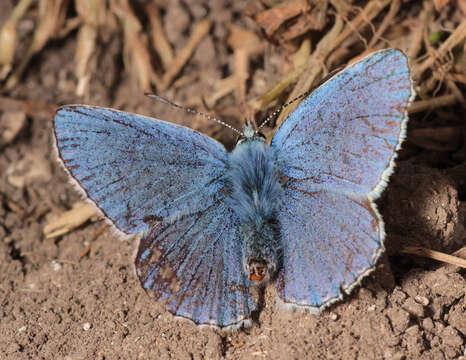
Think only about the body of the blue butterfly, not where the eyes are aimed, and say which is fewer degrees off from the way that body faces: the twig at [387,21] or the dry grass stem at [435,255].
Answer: the twig

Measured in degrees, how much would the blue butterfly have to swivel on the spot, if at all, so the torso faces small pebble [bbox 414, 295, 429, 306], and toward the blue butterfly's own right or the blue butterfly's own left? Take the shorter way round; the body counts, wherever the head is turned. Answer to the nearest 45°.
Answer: approximately 90° to the blue butterfly's own right

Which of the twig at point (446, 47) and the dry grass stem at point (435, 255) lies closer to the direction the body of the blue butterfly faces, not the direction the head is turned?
the twig

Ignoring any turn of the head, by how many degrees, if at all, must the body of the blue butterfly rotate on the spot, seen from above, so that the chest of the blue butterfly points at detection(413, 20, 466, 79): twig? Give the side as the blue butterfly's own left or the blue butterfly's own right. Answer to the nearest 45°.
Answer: approximately 45° to the blue butterfly's own right

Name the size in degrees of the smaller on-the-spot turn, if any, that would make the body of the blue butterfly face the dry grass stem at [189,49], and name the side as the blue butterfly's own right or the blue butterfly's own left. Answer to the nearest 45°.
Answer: approximately 45° to the blue butterfly's own left

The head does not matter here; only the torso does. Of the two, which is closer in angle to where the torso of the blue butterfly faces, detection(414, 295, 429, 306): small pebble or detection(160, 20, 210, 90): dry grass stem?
the dry grass stem

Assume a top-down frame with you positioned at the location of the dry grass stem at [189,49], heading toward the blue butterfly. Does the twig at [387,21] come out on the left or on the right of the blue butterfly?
left

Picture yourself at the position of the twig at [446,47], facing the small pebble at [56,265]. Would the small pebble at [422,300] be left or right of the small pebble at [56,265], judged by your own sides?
left

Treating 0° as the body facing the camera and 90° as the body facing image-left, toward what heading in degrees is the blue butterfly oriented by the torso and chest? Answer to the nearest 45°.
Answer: approximately 180°
